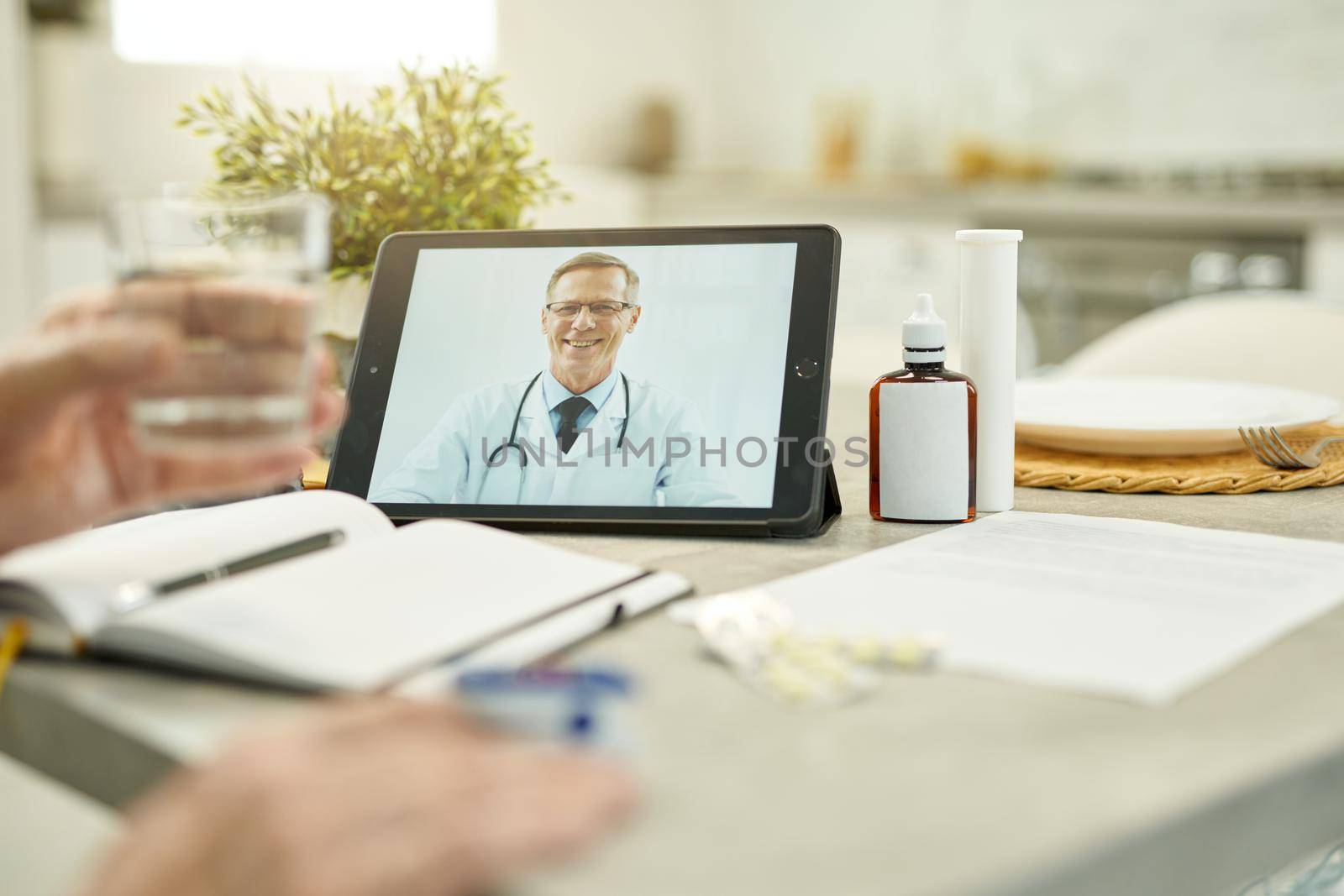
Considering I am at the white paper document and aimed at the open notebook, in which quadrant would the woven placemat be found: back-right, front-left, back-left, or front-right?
back-right

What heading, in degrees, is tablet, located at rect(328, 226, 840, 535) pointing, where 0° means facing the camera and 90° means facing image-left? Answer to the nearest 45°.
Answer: approximately 0°
